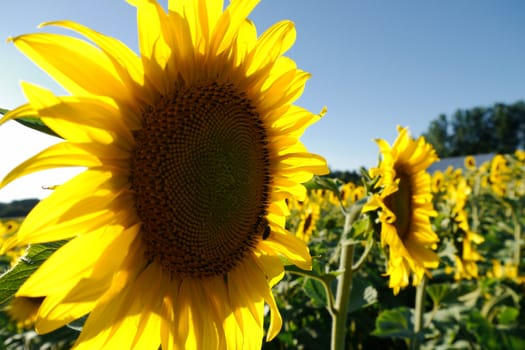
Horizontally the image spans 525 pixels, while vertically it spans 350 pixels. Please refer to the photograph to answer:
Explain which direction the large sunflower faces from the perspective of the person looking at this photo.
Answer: facing the viewer and to the right of the viewer

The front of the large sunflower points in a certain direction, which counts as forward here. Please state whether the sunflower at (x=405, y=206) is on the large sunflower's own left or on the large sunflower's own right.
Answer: on the large sunflower's own left
